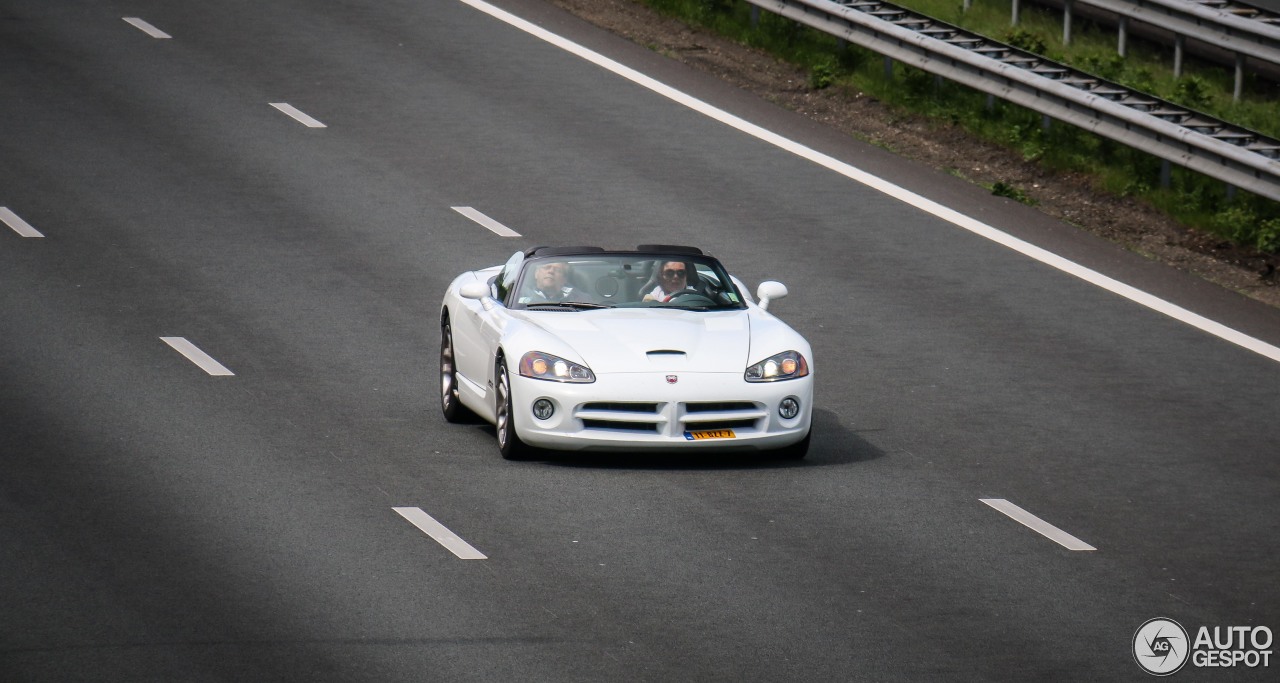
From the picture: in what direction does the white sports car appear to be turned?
toward the camera

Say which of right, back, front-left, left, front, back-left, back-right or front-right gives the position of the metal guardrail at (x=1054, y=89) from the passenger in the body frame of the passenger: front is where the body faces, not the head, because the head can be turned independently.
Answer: back-left

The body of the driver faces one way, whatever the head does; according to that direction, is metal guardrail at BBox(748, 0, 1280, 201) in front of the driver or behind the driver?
behind

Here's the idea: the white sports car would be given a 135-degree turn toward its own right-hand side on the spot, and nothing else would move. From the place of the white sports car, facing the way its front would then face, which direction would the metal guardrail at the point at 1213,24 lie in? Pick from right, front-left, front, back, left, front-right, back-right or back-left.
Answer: right

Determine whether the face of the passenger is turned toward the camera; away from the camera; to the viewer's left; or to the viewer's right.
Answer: toward the camera

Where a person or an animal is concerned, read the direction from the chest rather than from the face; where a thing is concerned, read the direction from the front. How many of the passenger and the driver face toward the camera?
2

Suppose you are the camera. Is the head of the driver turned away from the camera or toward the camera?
toward the camera

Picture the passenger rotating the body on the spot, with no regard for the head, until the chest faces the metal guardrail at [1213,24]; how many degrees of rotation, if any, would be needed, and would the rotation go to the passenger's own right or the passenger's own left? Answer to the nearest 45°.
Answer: approximately 135° to the passenger's own left

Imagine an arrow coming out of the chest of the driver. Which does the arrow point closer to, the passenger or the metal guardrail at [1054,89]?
the passenger

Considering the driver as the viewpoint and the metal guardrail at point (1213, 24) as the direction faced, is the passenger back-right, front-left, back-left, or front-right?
back-left

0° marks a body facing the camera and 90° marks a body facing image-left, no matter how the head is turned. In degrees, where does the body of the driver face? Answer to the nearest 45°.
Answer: approximately 0°

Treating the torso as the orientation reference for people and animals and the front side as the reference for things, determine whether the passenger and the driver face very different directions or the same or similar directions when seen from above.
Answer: same or similar directions

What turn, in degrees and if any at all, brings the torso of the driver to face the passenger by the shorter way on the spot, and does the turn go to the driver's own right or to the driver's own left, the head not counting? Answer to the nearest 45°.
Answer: approximately 90° to the driver's own right

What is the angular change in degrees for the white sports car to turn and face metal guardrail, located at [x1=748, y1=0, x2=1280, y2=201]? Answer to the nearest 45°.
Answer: approximately 135° to its left

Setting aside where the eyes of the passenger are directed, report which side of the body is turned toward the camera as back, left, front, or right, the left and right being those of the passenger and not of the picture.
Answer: front

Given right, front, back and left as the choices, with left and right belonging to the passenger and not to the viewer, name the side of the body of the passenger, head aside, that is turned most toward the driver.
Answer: left

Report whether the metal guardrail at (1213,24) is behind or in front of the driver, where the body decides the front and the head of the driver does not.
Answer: behind

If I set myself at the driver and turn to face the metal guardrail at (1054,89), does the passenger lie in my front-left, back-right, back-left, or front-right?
back-left
